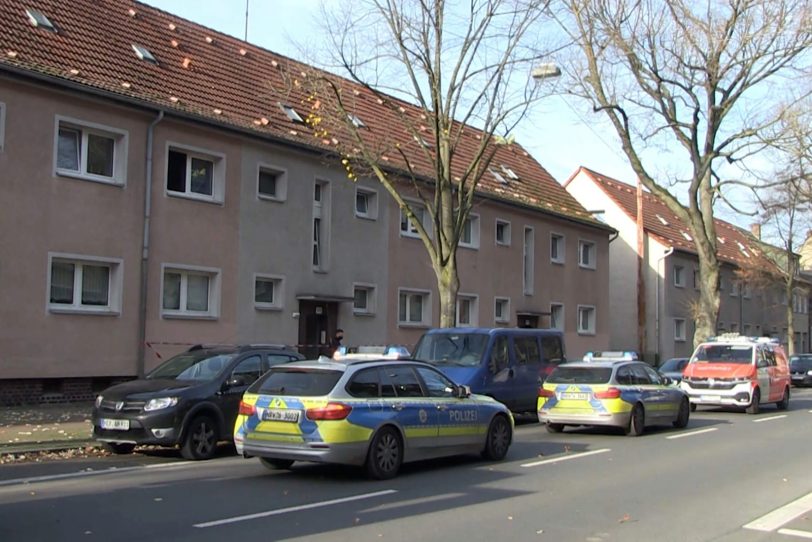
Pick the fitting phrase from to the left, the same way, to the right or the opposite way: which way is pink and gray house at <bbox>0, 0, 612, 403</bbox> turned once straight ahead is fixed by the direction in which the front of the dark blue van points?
to the left

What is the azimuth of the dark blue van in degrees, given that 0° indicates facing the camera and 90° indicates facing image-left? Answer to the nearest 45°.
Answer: approximately 45°

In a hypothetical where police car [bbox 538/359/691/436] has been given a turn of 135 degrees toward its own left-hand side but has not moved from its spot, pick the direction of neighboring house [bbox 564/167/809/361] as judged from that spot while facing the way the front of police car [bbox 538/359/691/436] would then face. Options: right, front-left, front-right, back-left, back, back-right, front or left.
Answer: right

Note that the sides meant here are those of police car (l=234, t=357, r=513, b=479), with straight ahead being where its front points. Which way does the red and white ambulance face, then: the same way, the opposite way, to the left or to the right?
the opposite way

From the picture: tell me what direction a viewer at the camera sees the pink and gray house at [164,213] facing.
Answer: facing the viewer and to the right of the viewer

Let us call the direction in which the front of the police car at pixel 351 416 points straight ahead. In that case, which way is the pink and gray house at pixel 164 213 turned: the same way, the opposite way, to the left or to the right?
to the right

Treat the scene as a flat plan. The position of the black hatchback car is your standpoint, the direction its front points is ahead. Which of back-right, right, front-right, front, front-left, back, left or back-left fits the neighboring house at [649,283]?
back

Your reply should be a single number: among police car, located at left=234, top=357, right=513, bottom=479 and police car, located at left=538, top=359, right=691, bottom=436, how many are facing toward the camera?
0

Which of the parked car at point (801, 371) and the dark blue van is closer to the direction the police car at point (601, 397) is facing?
the parked car

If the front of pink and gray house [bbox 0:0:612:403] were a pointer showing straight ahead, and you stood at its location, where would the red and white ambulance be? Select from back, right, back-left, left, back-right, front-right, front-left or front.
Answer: front-left

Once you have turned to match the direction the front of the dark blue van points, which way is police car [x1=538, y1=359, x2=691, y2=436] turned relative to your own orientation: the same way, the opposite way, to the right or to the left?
the opposite way

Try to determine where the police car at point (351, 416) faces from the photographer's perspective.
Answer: facing away from the viewer and to the right of the viewer

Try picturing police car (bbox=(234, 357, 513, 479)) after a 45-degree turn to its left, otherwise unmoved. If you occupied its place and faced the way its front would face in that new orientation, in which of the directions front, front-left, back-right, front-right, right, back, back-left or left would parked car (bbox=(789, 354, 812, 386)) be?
front-right

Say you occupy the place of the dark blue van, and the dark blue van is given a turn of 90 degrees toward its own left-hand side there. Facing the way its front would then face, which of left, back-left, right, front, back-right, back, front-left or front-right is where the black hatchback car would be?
right

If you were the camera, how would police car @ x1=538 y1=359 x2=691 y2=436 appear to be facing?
facing away from the viewer and to the right of the viewer

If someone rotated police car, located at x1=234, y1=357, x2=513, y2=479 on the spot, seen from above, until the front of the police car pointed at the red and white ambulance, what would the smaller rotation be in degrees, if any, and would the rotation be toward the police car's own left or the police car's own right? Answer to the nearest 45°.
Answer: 0° — it already faces it

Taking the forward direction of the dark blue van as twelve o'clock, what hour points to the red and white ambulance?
The red and white ambulance is roughly at 6 o'clock from the dark blue van.

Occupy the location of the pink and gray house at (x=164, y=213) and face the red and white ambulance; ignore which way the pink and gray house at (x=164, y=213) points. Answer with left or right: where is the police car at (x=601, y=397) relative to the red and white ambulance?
right
